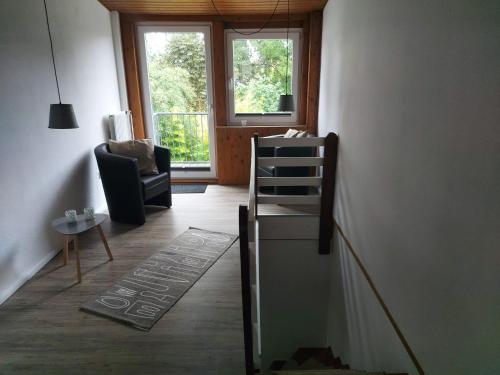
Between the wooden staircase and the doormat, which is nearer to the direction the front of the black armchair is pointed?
the wooden staircase

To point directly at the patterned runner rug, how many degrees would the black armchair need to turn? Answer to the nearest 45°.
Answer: approximately 45° to its right

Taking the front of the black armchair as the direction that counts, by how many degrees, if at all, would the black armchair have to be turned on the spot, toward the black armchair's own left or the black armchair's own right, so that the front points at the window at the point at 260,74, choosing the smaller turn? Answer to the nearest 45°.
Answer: approximately 90° to the black armchair's own left

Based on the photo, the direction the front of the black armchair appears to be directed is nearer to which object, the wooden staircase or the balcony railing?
the wooden staircase

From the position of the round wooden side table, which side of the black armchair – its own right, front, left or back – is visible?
right

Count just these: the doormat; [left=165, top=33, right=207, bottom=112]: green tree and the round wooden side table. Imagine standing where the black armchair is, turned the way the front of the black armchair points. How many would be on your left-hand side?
2

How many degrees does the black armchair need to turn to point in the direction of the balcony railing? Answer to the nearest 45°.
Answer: approximately 90° to its left

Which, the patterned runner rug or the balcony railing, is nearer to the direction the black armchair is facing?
the patterned runner rug

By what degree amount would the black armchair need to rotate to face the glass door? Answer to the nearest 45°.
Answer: approximately 90° to its left

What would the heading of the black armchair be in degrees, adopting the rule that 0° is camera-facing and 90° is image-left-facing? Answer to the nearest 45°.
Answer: approximately 315°
